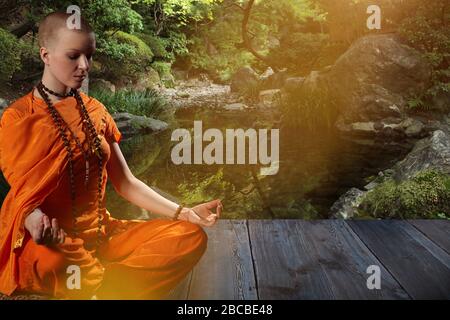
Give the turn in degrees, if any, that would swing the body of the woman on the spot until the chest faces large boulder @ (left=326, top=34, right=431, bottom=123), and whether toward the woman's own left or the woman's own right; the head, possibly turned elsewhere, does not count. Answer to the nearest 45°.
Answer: approximately 90° to the woman's own left

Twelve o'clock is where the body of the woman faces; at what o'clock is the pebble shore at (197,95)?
The pebble shore is roughly at 8 o'clock from the woman.

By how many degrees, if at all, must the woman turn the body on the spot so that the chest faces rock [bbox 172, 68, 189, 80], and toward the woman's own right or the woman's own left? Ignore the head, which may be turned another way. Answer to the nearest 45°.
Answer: approximately 135° to the woman's own left

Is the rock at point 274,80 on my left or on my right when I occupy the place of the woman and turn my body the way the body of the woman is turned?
on my left

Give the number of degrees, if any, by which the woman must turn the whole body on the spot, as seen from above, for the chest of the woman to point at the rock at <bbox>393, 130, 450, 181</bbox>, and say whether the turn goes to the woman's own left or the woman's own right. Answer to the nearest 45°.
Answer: approximately 90° to the woman's own left

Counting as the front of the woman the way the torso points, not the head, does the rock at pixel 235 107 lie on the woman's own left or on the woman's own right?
on the woman's own left

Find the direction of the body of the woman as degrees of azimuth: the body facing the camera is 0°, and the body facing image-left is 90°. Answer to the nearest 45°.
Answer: approximately 315°

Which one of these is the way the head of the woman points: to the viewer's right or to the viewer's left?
to the viewer's right

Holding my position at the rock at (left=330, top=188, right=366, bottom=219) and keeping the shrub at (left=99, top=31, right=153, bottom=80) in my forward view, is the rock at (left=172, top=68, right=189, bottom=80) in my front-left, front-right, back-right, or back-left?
front-right

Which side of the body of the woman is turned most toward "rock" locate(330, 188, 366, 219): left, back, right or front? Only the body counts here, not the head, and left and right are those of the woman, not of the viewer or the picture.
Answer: left

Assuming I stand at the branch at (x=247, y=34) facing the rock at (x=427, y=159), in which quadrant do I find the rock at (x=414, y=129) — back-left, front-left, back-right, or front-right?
front-left

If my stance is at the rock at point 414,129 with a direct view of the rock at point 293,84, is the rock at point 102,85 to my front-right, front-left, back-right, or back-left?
front-left

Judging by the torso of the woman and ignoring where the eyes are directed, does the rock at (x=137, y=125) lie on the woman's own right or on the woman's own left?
on the woman's own left

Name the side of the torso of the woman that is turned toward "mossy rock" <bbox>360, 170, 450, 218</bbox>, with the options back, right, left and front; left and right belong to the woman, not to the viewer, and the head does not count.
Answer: left
